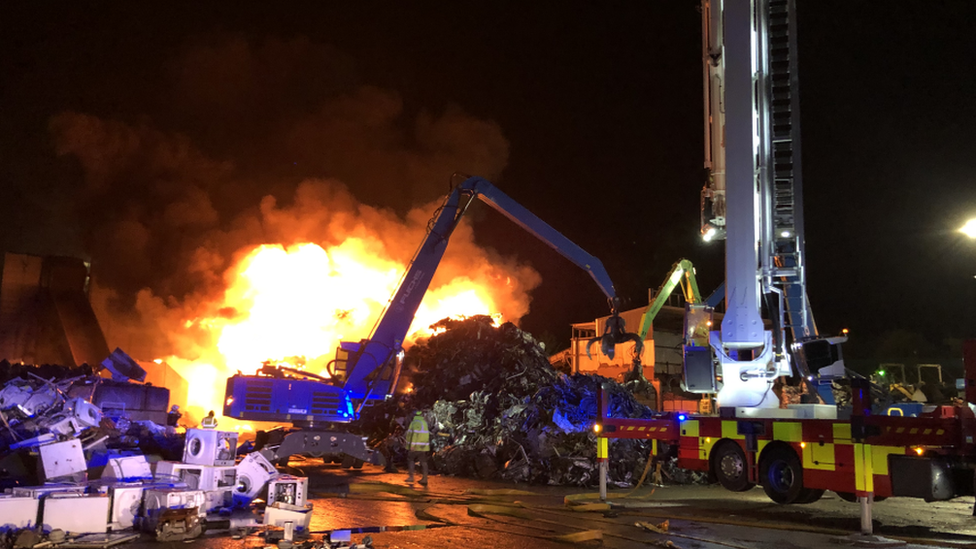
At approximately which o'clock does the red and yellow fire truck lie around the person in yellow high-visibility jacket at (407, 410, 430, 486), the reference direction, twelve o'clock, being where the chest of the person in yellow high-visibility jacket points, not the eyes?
The red and yellow fire truck is roughly at 4 o'clock from the person in yellow high-visibility jacket.

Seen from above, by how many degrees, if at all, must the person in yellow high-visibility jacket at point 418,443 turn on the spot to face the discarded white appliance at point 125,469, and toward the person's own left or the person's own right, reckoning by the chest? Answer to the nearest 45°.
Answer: approximately 135° to the person's own left

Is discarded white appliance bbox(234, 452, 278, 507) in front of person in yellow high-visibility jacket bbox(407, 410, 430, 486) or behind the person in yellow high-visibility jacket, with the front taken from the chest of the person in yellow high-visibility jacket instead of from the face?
behind

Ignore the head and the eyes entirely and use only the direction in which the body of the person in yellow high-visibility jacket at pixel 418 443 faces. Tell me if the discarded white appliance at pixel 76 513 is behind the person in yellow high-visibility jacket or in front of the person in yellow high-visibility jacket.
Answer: behind

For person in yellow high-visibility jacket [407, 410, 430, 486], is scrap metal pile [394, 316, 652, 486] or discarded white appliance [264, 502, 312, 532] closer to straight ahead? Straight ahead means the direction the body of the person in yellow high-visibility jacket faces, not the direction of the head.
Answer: the scrap metal pile

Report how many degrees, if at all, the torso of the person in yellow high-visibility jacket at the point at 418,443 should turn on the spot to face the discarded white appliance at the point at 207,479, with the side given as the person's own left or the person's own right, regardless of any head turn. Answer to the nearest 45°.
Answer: approximately 135° to the person's own left

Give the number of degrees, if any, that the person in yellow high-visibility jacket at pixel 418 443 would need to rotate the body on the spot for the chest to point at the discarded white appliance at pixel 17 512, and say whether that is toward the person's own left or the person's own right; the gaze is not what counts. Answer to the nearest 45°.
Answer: approximately 135° to the person's own left

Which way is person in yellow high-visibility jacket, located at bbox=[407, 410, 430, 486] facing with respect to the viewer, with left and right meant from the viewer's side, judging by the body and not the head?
facing away from the viewer

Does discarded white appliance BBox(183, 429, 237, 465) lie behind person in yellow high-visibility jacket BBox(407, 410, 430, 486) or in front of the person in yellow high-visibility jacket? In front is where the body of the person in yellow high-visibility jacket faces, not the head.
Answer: behind
